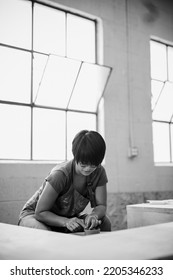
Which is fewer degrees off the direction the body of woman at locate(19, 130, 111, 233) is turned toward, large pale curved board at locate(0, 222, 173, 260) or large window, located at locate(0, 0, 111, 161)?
the large pale curved board

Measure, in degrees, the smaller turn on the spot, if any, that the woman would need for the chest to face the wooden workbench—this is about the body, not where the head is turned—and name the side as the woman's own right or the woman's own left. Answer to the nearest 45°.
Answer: approximately 90° to the woman's own left

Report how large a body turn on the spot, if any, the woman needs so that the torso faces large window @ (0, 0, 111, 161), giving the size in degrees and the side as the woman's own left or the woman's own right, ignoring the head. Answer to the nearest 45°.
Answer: approximately 135° to the woman's own left

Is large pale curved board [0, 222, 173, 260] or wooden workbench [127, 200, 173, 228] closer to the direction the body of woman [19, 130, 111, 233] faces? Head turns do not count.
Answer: the large pale curved board

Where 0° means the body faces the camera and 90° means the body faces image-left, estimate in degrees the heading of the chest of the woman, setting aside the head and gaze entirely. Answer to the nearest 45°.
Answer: approximately 315°

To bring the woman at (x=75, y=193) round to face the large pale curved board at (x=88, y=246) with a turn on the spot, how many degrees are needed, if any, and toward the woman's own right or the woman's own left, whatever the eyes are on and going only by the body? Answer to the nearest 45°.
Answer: approximately 45° to the woman's own right

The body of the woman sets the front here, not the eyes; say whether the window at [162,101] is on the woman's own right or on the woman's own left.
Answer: on the woman's own left
